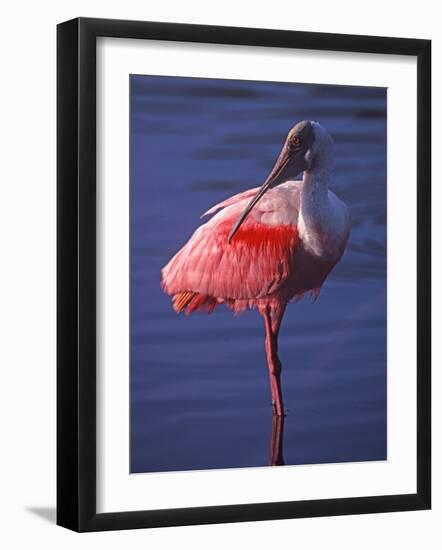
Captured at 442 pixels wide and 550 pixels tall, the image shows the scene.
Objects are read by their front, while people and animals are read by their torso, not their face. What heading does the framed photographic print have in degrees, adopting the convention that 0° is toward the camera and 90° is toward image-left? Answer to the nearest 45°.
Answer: approximately 315°
